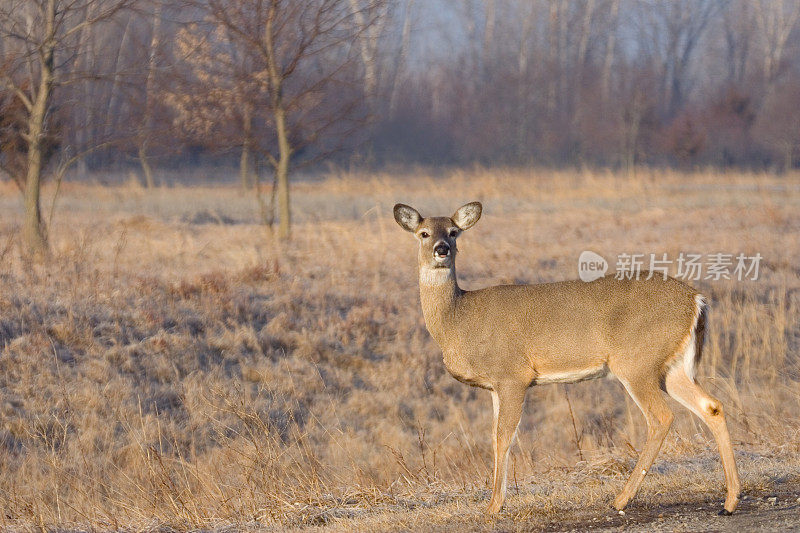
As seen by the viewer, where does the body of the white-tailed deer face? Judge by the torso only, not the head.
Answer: to the viewer's left

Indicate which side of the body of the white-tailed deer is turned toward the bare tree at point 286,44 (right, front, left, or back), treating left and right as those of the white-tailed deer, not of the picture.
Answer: right

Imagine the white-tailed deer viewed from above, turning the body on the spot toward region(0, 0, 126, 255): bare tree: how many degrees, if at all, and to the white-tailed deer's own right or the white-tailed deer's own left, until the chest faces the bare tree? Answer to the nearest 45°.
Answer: approximately 45° to the white-tailed deer's own right
